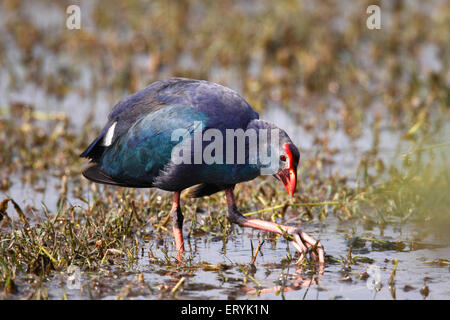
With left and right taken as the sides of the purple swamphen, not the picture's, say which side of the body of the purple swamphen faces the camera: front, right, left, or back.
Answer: right
